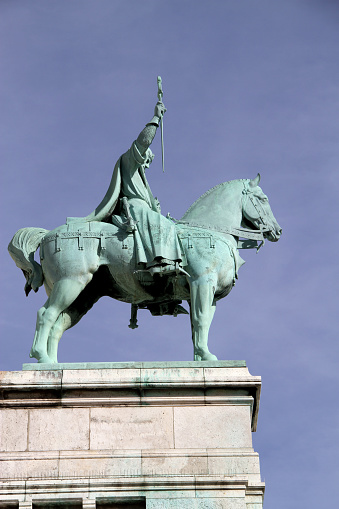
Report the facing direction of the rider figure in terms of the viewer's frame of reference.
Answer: facing to the right of the viewer

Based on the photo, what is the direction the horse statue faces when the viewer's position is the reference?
facing to the right of the viewer
